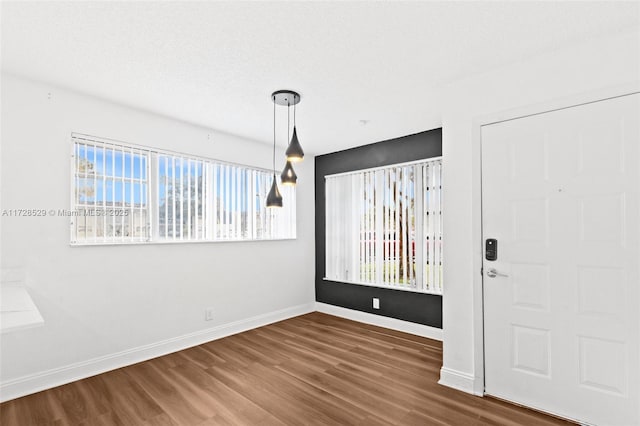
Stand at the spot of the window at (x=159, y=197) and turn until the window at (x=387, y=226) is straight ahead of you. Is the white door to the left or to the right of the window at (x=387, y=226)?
right

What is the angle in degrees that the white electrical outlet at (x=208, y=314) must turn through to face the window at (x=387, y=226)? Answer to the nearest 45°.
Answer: approximately 45° to its left

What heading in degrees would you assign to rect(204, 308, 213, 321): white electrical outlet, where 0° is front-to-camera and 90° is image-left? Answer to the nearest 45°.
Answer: approximately 315°

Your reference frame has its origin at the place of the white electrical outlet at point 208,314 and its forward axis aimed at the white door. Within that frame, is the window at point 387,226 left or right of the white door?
left

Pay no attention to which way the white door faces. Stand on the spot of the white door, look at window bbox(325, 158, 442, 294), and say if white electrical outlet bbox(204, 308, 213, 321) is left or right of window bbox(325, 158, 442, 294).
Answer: left

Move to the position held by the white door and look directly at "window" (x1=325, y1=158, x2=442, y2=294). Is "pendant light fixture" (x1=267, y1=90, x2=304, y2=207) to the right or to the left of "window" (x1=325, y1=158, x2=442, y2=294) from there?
left

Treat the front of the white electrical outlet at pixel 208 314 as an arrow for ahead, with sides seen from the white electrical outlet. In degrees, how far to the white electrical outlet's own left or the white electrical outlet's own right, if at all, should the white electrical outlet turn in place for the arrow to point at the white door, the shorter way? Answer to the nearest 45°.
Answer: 0° — it already faces it
